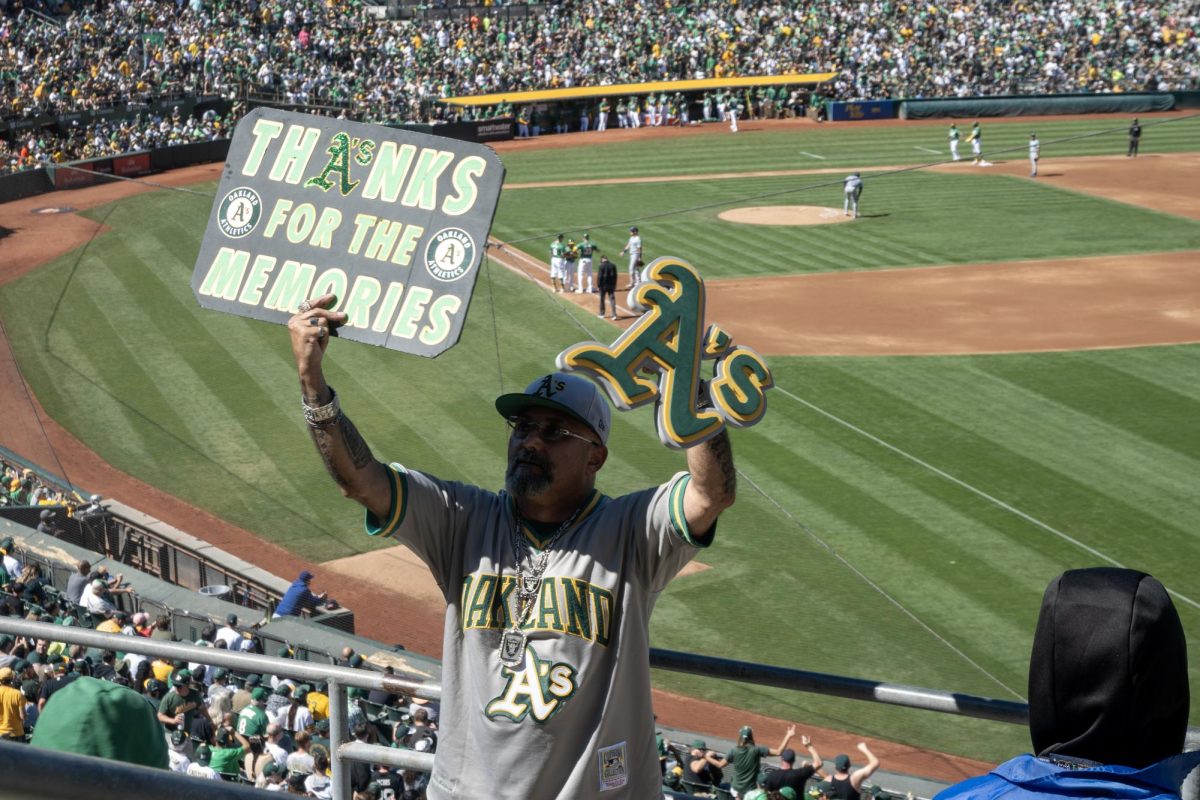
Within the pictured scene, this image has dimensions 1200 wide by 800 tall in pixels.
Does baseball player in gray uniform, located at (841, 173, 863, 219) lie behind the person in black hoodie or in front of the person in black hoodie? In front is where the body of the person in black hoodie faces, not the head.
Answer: in front

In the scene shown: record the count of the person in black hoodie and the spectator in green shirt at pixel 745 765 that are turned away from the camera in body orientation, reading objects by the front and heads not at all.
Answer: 2

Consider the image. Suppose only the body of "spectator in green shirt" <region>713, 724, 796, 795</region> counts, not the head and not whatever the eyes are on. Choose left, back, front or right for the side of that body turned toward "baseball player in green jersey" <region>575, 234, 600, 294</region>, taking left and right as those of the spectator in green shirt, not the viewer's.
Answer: front

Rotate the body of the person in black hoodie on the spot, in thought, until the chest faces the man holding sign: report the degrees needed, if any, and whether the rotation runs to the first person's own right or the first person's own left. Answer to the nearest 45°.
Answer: approximately 45° to the first person's own left

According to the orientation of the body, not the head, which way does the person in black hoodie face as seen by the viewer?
away from the camera

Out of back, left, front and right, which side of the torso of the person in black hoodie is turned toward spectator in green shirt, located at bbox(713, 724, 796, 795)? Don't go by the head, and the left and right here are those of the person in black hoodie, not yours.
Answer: front

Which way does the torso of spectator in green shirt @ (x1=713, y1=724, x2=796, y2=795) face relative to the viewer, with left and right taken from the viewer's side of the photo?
facing away from the viewer

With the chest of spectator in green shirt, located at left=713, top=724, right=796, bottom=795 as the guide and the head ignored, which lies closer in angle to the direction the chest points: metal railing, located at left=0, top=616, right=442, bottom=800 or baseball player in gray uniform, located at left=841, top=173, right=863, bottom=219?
the baseball player in gray uniform

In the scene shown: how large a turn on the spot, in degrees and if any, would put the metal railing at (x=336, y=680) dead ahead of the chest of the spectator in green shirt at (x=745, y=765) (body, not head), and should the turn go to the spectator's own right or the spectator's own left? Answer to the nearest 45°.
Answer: approximately 180°

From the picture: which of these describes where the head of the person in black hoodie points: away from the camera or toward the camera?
away from the camera
